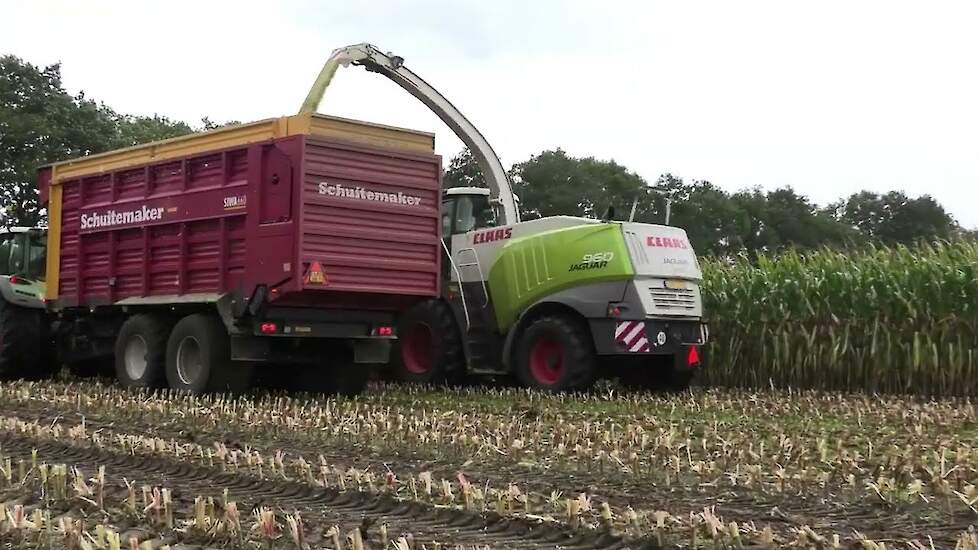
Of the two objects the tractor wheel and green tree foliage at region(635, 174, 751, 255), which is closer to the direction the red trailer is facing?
the tractor wheel

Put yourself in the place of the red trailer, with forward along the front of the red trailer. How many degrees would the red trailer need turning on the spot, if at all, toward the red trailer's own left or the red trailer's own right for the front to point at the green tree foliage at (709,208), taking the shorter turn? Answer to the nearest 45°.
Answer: approximately 90° to the red trailer's own right

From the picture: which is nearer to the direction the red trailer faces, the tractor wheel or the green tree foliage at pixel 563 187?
the tractor wheel

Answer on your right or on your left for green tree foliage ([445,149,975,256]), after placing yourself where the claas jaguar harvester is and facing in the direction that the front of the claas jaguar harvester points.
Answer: on your right

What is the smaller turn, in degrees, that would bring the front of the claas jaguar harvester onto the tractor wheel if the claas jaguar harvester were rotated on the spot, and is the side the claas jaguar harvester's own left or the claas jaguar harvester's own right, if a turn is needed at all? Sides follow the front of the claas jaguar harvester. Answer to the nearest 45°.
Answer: approximately 45° to the claas jaguar harvester's own left

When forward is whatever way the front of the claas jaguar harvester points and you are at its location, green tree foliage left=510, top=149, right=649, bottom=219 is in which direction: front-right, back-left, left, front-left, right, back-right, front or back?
front-right

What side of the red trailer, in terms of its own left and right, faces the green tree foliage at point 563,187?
right

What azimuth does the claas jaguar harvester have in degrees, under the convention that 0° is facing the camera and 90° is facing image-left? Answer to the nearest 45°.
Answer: approximately 135°

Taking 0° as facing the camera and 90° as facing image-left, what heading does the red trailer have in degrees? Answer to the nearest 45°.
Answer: approximately 135°

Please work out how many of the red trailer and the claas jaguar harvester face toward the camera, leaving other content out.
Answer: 0

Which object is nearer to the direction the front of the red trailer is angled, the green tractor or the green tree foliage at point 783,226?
the green tractor

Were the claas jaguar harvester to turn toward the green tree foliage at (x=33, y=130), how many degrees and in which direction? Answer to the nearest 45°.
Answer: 0° — it already faces it
